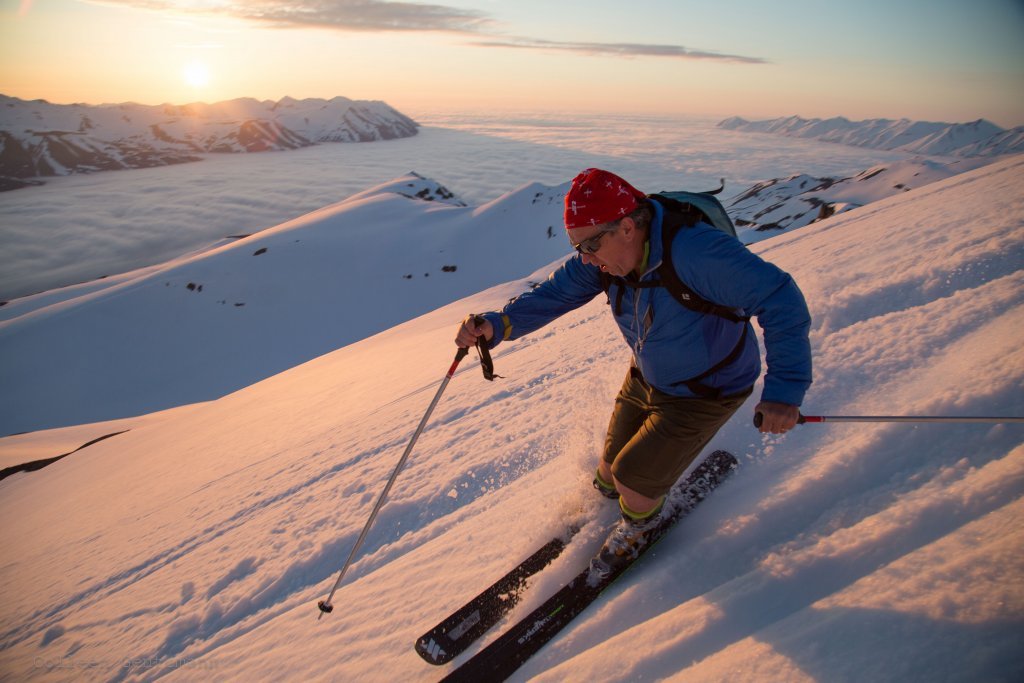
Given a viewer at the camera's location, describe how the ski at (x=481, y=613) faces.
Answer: facing the viewer and to the left of the viewer

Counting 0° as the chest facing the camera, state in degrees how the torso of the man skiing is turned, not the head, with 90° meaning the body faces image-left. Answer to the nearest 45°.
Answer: approximately 45°
